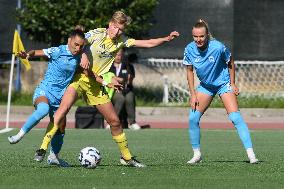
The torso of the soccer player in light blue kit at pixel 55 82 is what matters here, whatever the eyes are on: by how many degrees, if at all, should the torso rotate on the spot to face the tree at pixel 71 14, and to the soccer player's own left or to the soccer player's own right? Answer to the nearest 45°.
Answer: approximately 135° to the soccer player's own left

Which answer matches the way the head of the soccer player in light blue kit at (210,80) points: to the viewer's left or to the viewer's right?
to the viewer's left

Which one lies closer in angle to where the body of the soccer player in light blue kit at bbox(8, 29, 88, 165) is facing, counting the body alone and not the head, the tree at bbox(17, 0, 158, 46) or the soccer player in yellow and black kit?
the soccer player in yellow and black kit

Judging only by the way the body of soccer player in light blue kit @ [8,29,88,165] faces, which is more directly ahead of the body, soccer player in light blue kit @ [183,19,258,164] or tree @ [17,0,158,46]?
the soccer player in light blue kit

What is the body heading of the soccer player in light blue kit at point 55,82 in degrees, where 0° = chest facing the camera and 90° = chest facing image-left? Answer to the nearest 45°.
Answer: approximately 315°

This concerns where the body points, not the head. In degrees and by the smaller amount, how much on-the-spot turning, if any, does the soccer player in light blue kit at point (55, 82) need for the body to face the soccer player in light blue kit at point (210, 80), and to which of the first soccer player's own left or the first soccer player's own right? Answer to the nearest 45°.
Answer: approximately 45° to the first soccer player's own left
